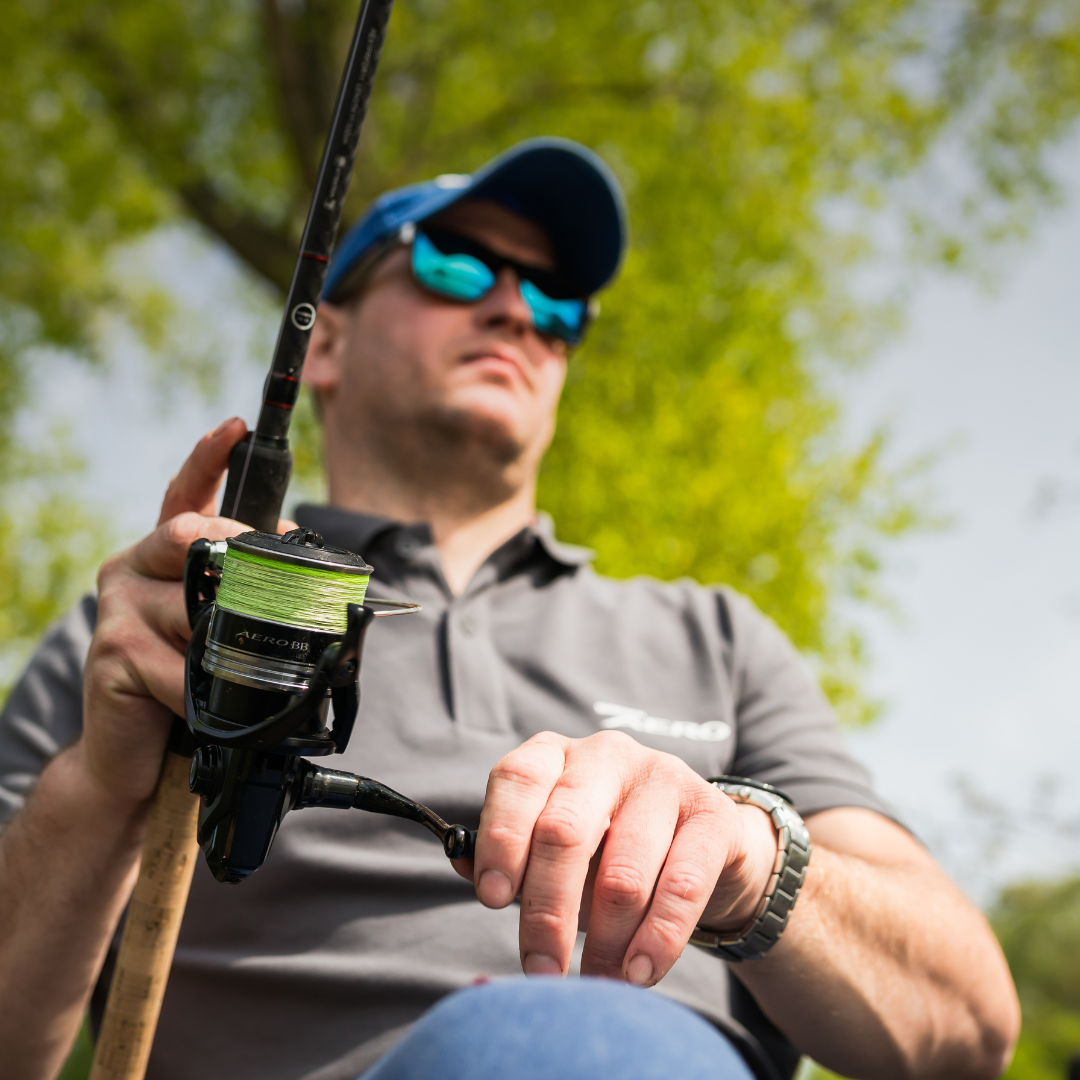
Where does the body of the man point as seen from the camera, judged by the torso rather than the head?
toward the camera

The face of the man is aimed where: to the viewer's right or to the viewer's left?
to the viewer's right
